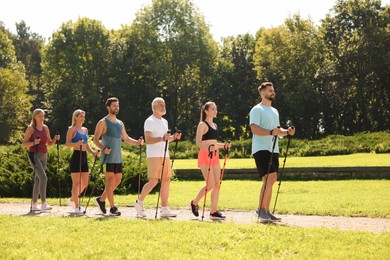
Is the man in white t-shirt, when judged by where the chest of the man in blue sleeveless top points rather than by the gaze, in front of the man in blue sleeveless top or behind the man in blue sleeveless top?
in front

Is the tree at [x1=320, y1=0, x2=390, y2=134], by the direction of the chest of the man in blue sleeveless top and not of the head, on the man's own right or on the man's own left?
on the man's own left

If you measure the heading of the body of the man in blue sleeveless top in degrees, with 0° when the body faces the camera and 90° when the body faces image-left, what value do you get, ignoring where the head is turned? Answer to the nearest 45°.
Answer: approximately 315°

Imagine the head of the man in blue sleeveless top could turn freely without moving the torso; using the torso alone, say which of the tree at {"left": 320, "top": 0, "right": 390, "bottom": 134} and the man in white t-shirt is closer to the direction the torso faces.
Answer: the man in white t-shirt

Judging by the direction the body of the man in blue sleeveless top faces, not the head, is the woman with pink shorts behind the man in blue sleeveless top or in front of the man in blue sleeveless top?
in front

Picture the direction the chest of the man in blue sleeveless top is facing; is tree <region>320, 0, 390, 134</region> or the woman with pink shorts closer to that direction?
the woman with pink shorts
